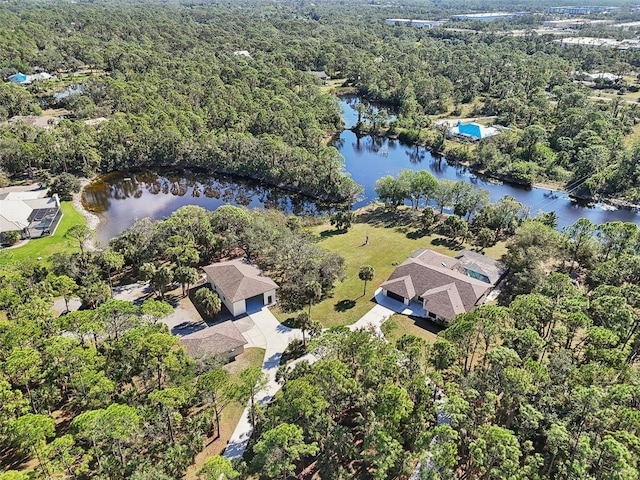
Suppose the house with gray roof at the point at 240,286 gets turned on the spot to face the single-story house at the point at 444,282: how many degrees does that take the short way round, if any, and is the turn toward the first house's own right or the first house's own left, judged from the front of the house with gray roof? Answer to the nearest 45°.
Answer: approximately 45° to the first house's own left

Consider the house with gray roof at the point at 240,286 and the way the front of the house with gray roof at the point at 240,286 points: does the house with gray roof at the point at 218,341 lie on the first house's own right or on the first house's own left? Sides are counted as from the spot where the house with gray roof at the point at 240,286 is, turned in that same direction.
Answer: on the first house's own right

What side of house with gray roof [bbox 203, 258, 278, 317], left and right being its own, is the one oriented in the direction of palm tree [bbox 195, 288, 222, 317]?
right

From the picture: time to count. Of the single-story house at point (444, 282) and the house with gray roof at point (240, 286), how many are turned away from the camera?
0

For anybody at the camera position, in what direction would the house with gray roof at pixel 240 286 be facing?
facing the viewer and to the right of the viewer

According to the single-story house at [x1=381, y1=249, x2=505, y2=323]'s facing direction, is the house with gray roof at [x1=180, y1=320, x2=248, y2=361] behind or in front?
in front

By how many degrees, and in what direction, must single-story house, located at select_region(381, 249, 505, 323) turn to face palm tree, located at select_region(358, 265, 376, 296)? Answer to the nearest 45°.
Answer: approximately 45° to its right

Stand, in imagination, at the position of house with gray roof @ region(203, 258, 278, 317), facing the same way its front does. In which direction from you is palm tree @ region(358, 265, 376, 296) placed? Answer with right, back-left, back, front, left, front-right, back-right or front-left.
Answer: front-left

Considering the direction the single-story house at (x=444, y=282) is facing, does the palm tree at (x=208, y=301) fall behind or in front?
in front

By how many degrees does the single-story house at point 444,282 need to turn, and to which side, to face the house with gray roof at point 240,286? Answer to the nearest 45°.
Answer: approximately 45° to its right

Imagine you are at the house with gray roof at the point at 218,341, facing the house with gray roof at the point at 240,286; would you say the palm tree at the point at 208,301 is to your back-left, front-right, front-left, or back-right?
front-left

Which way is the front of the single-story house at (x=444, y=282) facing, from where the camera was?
facing the viewer and to the left of the viewer
